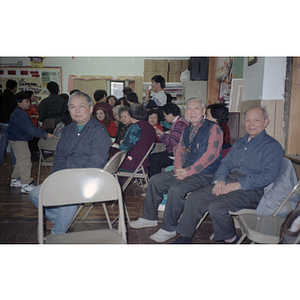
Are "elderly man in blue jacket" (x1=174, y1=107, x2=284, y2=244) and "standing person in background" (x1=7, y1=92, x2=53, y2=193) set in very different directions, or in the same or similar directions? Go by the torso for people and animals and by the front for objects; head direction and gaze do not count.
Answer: very different directions

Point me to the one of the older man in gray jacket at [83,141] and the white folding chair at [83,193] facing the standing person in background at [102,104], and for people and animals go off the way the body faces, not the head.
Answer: the white folding chair

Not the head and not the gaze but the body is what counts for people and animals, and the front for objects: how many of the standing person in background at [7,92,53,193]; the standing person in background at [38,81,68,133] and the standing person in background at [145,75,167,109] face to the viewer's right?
1

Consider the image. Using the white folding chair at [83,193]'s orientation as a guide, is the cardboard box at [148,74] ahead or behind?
ahead

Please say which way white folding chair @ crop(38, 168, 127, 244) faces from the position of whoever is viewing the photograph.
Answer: facing the viewer

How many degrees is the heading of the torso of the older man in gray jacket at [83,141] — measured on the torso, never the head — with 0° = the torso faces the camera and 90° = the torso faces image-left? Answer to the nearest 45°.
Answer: approximately 45°

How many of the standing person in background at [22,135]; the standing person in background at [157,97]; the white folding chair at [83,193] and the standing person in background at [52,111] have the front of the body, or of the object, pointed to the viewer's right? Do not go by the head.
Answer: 1

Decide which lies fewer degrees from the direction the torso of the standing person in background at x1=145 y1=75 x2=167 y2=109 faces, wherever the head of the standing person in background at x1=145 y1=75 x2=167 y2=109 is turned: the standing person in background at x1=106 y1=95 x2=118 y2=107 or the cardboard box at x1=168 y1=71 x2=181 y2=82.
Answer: the standing person in background
